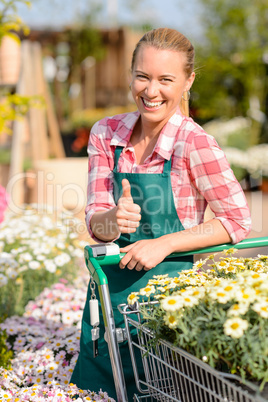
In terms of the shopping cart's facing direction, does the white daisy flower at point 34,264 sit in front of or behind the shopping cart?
behind

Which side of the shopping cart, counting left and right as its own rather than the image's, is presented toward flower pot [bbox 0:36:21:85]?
back

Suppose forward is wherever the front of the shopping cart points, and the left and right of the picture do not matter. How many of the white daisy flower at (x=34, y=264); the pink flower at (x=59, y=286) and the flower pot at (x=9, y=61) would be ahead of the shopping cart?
0

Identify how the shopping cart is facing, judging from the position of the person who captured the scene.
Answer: facing the viewer and to the right of the viewer
